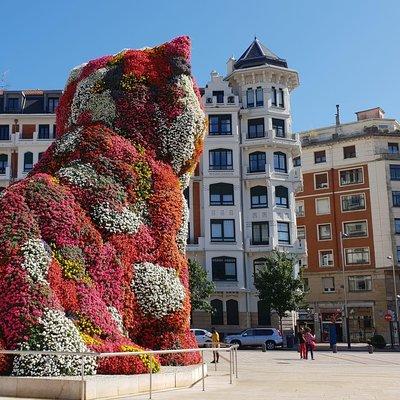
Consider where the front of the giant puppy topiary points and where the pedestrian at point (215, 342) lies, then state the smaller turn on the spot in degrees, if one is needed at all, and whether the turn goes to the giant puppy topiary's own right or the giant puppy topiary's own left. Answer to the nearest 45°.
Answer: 0° — it already faces them

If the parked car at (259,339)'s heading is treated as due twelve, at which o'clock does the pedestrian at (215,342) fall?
The pedestrian is roughly at 9 o'clock from the parked car.

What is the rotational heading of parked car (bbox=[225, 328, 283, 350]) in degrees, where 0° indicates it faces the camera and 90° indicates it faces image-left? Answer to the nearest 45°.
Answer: approximately 90°

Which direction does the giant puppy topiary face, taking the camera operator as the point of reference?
facing away from the viewer and to the right of the viewer

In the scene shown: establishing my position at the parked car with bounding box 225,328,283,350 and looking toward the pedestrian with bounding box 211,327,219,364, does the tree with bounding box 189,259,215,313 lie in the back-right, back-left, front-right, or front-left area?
back-right

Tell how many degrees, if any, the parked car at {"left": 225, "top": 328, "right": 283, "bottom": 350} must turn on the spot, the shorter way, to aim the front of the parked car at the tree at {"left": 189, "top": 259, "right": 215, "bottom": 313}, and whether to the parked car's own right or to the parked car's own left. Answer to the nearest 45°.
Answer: approximately 45° to the parked car's own right
